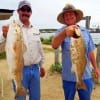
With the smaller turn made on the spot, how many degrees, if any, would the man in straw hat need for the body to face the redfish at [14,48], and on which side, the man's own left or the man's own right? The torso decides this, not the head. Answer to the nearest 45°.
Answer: approximately 45° to the man's own right

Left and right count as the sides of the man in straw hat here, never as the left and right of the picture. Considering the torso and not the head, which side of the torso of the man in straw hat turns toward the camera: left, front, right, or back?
front
